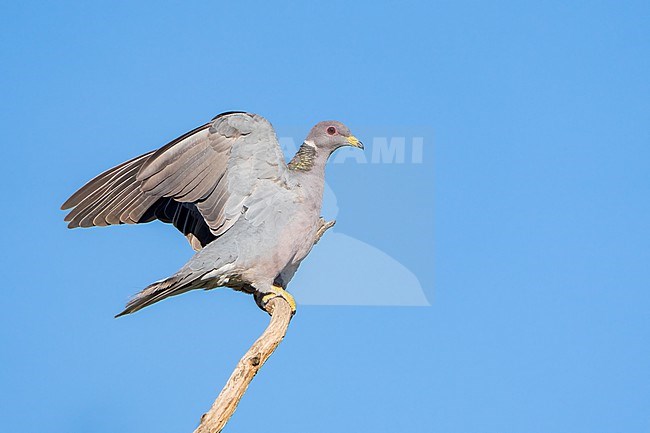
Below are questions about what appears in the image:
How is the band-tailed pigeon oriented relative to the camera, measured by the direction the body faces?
to the viewer's right

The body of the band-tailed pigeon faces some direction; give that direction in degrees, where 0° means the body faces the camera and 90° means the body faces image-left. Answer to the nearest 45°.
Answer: approximately 270°
